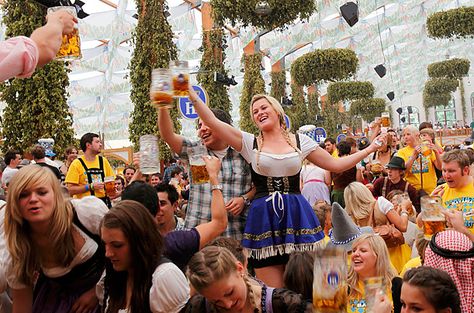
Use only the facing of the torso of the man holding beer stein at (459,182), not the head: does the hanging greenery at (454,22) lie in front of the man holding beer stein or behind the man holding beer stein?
behind

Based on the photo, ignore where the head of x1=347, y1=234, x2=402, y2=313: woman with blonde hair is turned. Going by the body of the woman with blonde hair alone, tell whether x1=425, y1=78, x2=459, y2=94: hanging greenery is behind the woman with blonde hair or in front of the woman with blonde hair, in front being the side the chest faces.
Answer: behind

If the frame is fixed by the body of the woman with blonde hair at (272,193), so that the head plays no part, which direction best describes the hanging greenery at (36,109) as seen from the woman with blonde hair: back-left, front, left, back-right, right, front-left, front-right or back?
back-right

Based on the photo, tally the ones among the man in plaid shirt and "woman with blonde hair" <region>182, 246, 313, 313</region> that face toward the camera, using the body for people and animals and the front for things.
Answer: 2

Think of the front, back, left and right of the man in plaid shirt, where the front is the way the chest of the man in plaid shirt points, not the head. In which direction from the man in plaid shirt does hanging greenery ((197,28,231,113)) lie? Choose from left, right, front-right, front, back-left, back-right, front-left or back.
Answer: back

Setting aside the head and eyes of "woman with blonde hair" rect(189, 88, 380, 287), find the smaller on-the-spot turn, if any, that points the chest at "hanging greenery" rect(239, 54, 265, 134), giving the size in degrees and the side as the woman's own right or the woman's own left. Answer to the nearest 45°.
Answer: approximately 180°
